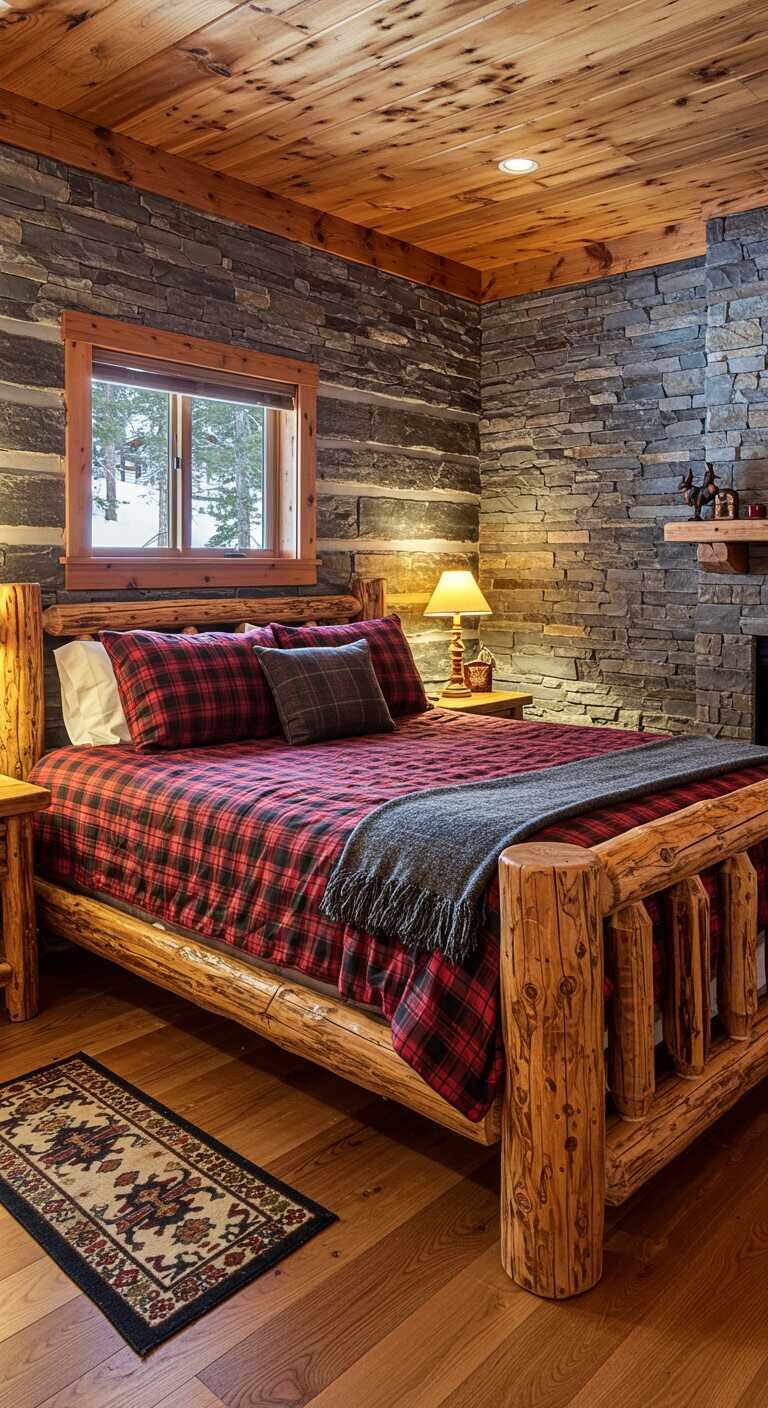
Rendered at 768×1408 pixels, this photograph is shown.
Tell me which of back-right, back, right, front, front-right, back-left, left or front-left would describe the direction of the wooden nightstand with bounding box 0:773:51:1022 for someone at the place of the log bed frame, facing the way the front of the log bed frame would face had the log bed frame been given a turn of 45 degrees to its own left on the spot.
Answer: back-left

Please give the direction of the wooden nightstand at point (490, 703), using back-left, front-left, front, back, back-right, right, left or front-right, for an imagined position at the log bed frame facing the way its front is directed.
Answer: back-left

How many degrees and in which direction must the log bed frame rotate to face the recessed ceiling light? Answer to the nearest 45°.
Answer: approximately 135° to its left

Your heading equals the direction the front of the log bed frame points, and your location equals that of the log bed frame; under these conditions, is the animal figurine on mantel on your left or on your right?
on your left

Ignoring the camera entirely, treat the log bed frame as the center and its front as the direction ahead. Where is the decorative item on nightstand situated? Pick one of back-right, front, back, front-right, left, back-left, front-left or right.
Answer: back-left

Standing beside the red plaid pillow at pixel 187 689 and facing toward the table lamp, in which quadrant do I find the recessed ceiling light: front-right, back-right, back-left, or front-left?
front-right

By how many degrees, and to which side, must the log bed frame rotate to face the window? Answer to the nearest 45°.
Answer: approximately 180°

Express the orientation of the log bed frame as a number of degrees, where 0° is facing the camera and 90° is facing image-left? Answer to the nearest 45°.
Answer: approximately 315°
